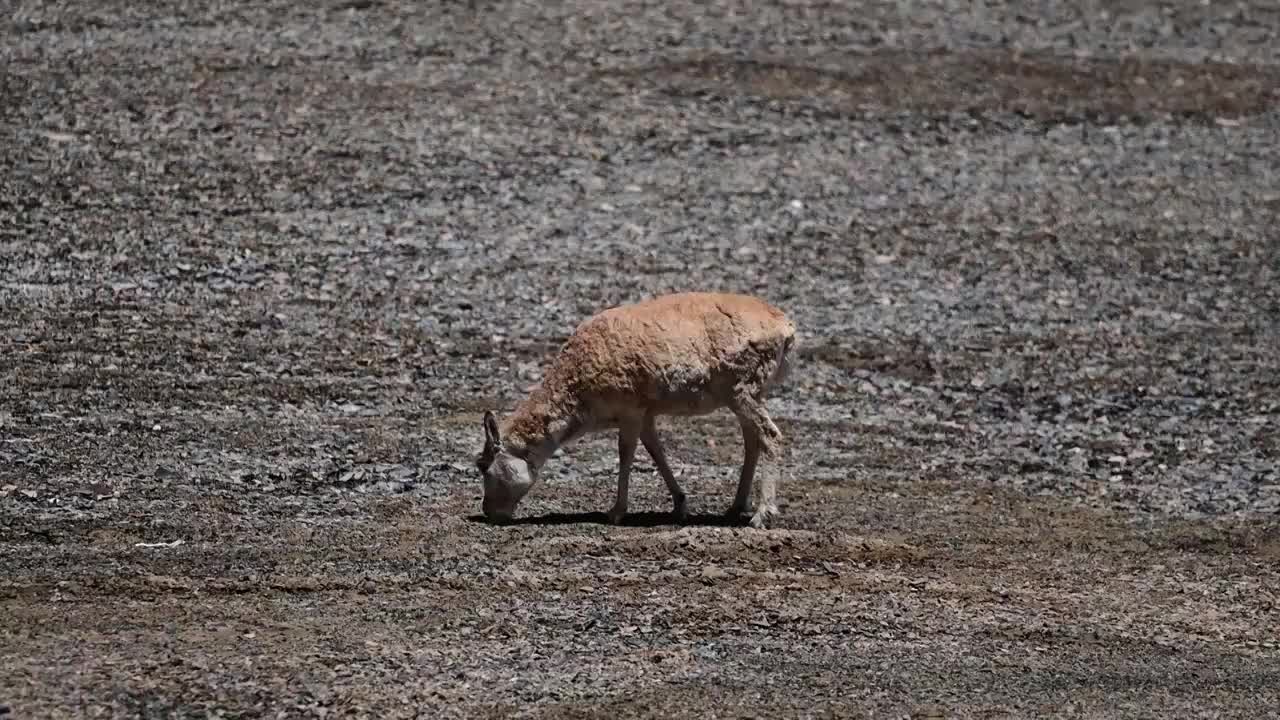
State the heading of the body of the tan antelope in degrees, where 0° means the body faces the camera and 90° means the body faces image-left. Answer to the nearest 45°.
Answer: approximately 90°
